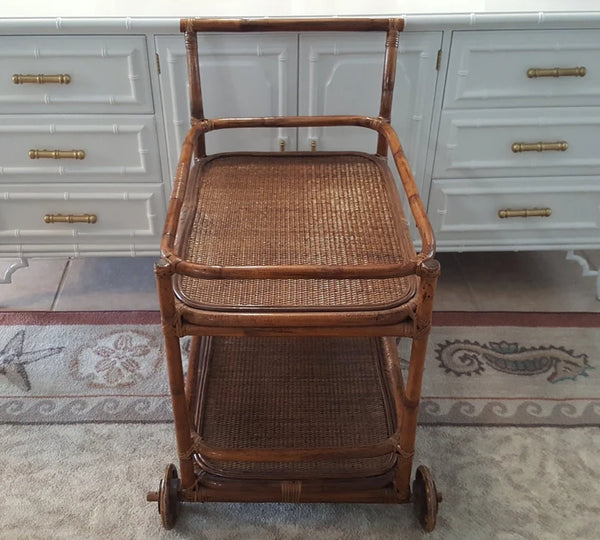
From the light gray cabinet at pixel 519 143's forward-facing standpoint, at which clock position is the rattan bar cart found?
The rattan bar cart is roughly at 1 o'clock from the light gray cabinet.

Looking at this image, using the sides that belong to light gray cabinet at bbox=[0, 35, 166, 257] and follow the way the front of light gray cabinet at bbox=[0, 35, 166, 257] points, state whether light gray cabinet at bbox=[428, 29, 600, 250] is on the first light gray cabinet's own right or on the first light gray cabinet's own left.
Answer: on the first light gray cabinet's own left

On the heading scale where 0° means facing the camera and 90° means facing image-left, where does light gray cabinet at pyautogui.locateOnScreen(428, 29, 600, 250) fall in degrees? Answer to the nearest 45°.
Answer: approximately 0°

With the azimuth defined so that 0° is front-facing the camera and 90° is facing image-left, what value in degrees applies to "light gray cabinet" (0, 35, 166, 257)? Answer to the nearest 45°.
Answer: approximately 0°
